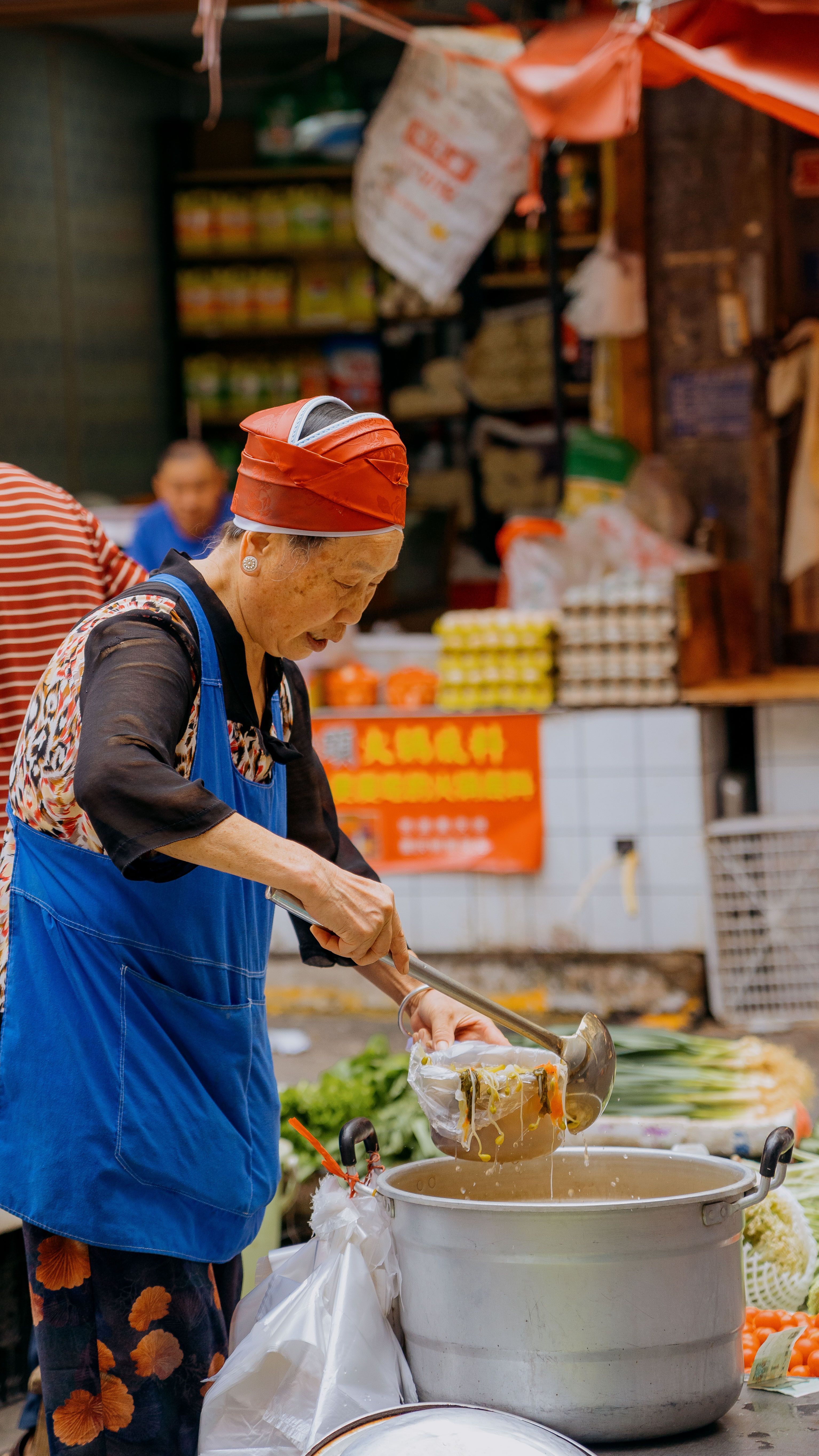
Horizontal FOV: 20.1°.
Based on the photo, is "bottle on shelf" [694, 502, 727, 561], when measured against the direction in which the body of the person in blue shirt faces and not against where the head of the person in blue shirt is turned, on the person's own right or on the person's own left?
on the person's own left

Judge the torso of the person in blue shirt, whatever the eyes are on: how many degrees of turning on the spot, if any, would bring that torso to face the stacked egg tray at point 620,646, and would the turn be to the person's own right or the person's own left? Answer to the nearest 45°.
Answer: approximately 90° to the person's own left

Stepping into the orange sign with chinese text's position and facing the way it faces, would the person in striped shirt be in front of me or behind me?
in front

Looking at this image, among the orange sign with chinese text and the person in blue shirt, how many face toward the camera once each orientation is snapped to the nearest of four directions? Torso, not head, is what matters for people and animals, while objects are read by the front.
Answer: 2

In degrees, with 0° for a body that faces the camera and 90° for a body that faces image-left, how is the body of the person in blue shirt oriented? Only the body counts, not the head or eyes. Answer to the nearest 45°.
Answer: approximately 0°

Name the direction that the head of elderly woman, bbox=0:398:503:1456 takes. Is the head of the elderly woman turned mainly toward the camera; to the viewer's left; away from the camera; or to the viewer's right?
to the viewer's right

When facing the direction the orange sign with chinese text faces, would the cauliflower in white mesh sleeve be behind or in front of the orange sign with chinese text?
in front

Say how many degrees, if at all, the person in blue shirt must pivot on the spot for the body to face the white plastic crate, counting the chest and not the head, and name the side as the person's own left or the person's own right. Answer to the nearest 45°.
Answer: approximately 90° to the person's own left
